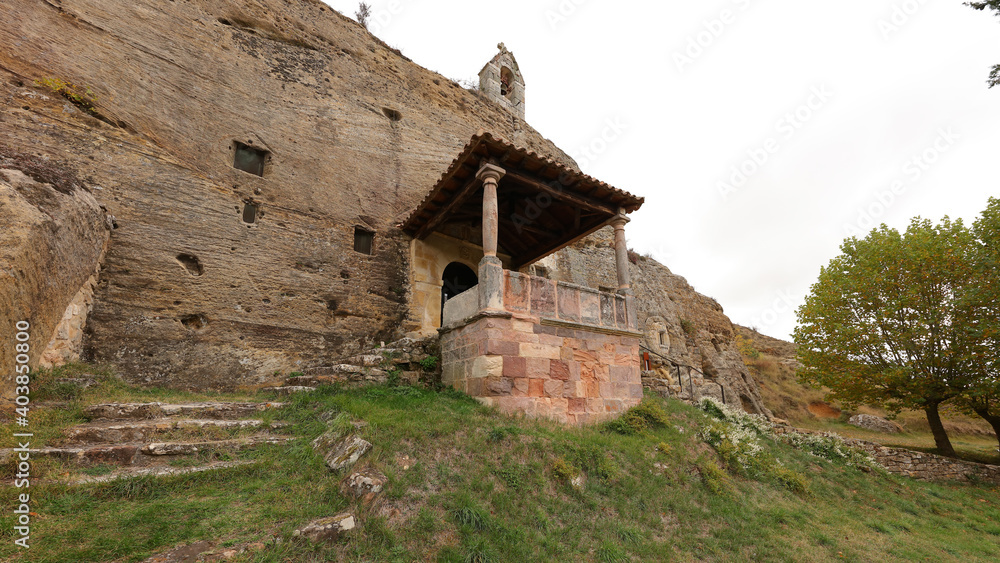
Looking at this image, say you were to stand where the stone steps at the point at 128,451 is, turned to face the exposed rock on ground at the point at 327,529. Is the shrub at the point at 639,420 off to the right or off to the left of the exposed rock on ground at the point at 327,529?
left

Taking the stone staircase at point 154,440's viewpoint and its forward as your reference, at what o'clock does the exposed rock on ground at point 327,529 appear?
The exposed rock on ground is roughly at 11 o'clock from the stone staircase.

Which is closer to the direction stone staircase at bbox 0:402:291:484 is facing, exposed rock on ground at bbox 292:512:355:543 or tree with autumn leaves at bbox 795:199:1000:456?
the exposed rock on ground

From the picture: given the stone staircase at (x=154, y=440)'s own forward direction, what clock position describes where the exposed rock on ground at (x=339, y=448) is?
The exposed rock on ground is roughly at 10 o'clock from the stone staircase.

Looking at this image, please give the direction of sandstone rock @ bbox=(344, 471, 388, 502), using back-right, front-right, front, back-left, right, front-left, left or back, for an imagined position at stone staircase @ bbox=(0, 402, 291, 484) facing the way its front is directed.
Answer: front-left

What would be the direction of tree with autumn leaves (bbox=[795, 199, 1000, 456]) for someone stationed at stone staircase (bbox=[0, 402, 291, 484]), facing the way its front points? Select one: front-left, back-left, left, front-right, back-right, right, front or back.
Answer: left

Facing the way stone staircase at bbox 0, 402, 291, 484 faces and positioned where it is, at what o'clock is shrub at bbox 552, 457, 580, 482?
The shrub is roughly at 10 o'clock from the stone staircase.

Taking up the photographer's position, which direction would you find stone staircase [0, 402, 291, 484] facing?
facing the viewer

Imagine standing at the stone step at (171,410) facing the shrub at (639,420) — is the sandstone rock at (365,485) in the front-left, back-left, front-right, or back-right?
front-right

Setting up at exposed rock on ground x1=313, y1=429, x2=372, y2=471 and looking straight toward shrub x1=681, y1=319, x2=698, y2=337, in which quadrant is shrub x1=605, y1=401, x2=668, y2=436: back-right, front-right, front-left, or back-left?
front-right

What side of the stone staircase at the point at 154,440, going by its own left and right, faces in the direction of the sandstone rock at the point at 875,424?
left

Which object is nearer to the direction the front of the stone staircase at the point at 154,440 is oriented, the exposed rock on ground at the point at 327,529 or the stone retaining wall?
the exposed rock on ground
